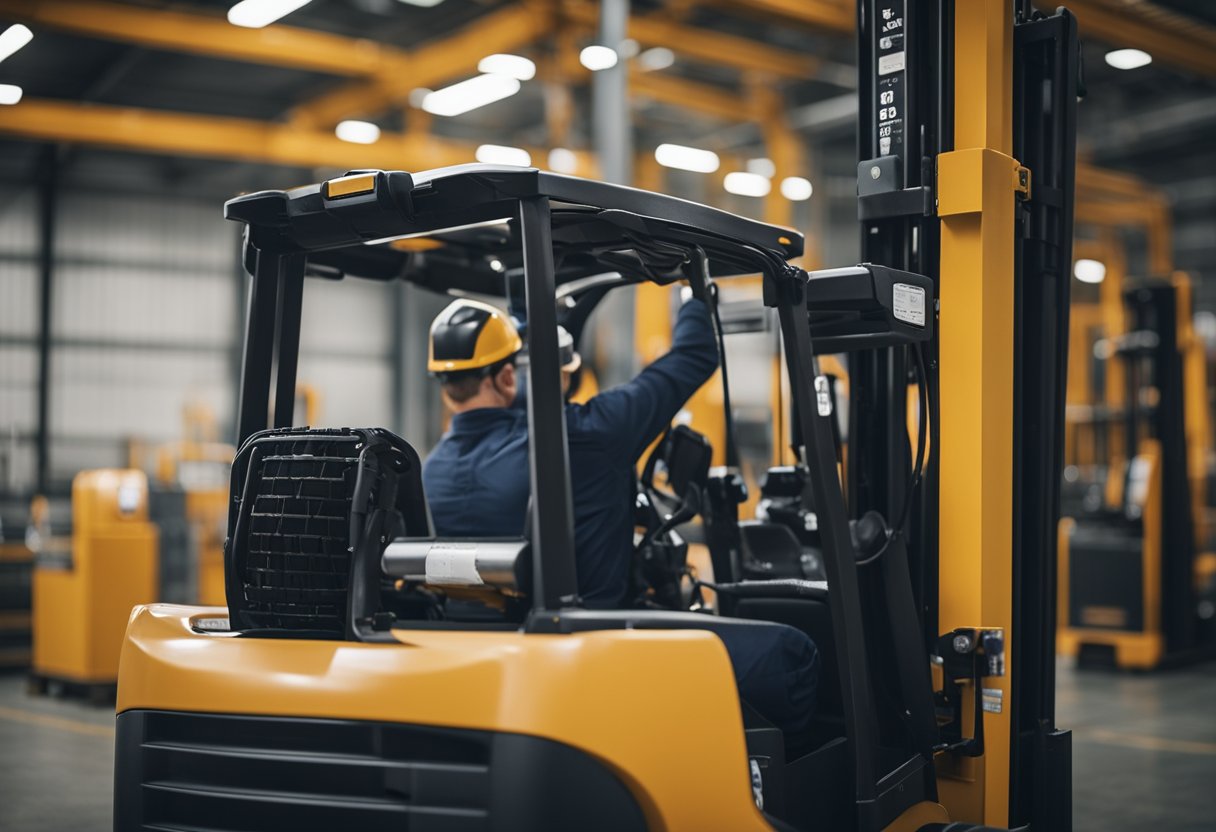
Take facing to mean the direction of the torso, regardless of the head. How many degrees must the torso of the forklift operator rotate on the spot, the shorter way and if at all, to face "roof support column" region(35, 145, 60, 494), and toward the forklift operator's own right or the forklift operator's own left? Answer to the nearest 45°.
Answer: approximately 90° to the forklift operator's own left

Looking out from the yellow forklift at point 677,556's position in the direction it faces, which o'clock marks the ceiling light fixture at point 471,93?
The ceiling light fixture is roughly at 10 o'clock from the yellow forklift.

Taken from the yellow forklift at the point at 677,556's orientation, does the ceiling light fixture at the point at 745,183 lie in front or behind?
in front

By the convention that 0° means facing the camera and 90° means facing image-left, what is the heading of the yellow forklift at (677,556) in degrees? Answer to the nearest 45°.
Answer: approximately 225°

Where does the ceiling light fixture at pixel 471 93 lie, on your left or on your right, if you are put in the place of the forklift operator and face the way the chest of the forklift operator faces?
on your left

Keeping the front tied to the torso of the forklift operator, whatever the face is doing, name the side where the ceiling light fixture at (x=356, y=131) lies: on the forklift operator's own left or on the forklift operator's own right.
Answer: on the forklift operator's own left

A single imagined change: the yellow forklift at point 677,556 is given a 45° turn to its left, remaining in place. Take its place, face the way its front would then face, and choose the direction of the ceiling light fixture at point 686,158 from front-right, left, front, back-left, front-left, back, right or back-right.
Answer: front

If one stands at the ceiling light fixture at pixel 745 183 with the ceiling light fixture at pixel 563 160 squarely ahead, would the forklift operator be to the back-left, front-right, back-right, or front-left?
front-left

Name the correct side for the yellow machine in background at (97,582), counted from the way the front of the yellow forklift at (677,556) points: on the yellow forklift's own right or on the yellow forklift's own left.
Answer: on the yellow forklift's own left

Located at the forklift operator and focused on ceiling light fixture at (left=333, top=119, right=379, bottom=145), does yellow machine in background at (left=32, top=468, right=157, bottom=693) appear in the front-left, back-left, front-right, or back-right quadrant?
front-left

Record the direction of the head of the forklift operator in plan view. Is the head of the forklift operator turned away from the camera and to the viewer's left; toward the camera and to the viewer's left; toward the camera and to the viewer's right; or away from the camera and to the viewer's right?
away from the camera and to the viewer's right

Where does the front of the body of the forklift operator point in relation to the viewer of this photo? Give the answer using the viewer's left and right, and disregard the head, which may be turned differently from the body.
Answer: facing away from the viewer and to the right of the viewer

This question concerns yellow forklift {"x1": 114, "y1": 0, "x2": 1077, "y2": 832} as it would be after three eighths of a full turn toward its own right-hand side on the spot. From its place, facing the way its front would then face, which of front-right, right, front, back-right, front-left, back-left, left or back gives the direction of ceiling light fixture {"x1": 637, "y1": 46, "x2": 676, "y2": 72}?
back

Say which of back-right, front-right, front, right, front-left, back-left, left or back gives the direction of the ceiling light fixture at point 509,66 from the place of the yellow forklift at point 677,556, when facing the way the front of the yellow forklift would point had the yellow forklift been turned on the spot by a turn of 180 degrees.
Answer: back-right
